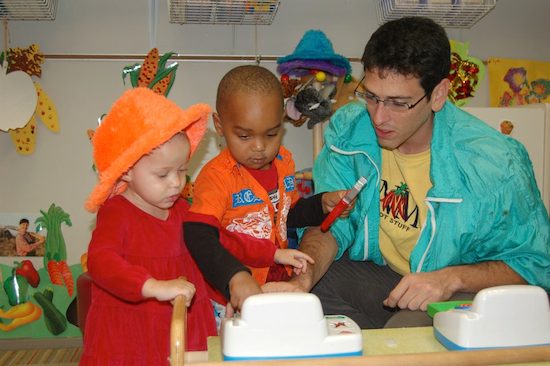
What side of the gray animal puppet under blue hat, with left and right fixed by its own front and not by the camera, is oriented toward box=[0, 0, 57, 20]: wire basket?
right

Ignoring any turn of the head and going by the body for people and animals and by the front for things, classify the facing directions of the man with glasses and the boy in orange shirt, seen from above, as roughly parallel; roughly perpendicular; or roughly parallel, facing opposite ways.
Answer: roughly perpendicular

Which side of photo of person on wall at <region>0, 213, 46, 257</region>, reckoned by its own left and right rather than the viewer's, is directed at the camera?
front

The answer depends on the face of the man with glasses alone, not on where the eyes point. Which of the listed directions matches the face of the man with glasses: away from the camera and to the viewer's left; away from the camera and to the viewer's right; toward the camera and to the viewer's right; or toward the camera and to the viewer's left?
toward the camera and to the viewer's left

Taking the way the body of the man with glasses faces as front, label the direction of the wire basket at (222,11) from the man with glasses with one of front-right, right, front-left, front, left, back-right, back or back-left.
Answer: right

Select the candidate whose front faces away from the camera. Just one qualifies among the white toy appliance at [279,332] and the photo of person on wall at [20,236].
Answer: the white toy appliance

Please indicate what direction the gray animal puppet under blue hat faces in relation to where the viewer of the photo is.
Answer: facing the viewer

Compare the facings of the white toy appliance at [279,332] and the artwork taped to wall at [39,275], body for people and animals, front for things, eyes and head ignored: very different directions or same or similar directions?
very different directions

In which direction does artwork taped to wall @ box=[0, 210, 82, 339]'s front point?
toward the camera

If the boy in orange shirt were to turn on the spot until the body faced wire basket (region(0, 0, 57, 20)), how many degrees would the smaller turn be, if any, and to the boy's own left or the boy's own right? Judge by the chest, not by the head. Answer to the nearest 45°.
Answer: approximately 180°

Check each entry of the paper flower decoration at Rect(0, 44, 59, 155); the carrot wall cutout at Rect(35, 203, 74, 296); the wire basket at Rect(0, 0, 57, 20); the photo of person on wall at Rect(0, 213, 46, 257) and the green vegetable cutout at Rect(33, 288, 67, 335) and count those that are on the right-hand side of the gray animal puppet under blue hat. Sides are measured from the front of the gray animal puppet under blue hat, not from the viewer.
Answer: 5

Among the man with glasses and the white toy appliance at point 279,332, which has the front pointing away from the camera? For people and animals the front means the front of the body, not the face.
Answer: the white toy appliance
